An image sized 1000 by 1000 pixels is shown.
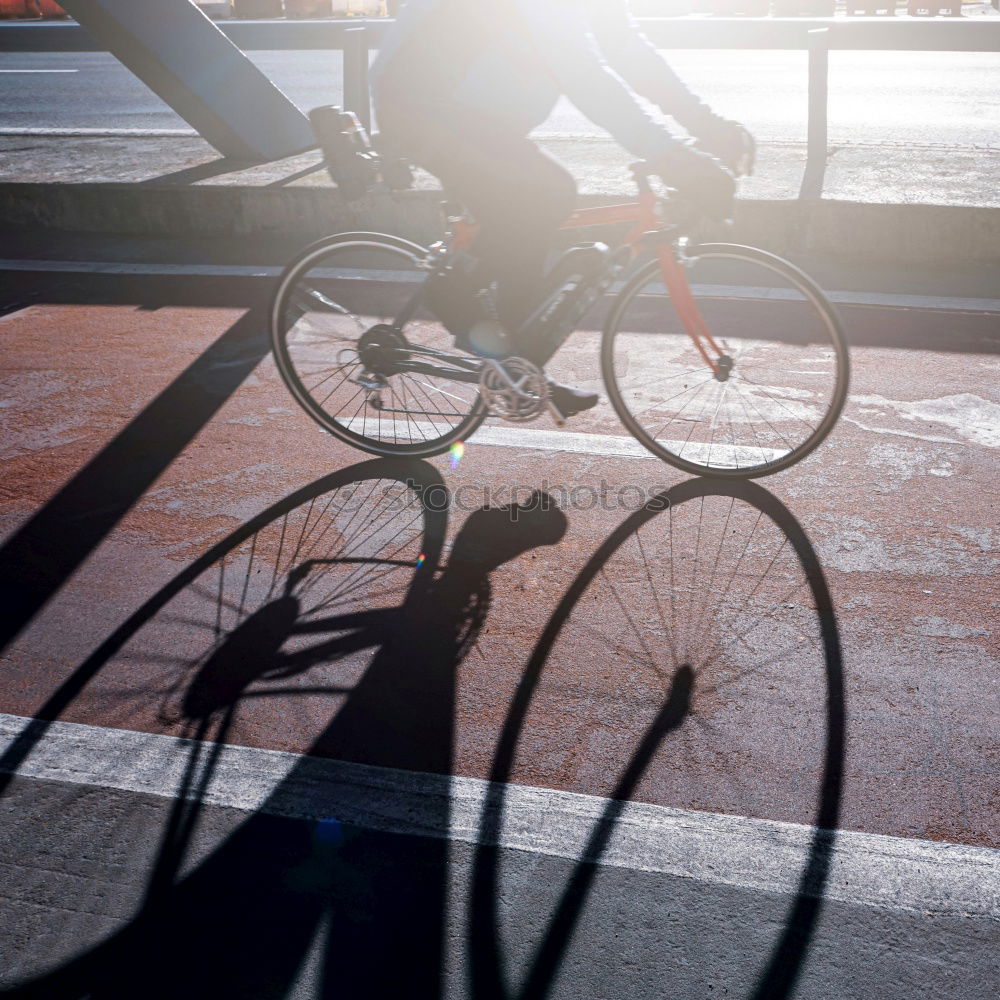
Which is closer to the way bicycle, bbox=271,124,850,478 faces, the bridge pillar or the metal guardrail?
the metal guardrail

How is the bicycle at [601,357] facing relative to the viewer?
to the viewer's right

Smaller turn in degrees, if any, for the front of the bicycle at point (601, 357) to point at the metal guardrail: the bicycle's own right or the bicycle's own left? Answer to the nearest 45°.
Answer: approximately 90° to the bicycle's own left

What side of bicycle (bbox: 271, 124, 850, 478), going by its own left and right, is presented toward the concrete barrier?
left

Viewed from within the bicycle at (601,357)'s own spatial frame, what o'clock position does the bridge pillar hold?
The bridge pillar is roughly at 8 o'clock from the bicycle.
